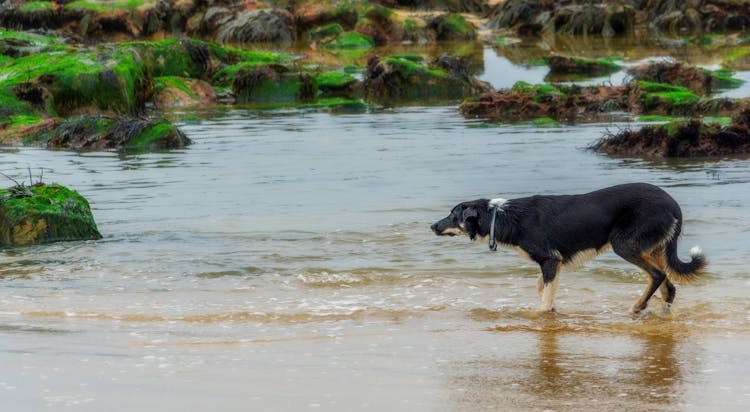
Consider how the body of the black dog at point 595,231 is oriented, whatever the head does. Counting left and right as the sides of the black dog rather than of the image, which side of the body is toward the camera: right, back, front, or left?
left

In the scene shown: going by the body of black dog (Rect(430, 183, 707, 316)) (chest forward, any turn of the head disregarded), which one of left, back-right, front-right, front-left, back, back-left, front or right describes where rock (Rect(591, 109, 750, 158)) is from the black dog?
right

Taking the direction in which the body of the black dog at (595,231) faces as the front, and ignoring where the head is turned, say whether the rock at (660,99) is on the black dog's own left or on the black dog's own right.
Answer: on the black dog's own right

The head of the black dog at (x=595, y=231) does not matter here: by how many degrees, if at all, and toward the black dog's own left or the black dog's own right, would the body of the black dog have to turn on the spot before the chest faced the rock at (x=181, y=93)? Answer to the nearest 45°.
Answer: approximately 45° to the black dog's own right

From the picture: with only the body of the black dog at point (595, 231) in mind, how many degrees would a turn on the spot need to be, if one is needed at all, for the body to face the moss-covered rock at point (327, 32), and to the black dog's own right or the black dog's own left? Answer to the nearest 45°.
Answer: approximately 90° to the black dog's own right

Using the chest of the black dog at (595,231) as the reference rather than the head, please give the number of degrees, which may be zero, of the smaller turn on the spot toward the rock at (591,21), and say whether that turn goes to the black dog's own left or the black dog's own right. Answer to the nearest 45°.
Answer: approximately 90° to the black dog's own right

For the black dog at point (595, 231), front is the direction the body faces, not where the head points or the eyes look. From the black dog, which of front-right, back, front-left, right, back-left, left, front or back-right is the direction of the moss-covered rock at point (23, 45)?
front-right

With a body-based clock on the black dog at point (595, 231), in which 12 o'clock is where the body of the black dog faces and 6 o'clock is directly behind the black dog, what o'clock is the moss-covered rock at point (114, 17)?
The moss-covered rock is roughly at 2 o'clock from the black dog.

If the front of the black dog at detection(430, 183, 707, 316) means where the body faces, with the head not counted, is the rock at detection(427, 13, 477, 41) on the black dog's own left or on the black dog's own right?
on the black dog's own right

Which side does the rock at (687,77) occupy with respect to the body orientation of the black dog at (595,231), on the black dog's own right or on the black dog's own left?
on the black dog's own right

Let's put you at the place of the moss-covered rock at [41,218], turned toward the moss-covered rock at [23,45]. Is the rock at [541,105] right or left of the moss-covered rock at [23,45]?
right

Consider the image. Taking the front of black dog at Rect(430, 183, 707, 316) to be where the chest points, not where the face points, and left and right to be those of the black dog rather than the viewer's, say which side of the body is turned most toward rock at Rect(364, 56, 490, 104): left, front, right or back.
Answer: right
